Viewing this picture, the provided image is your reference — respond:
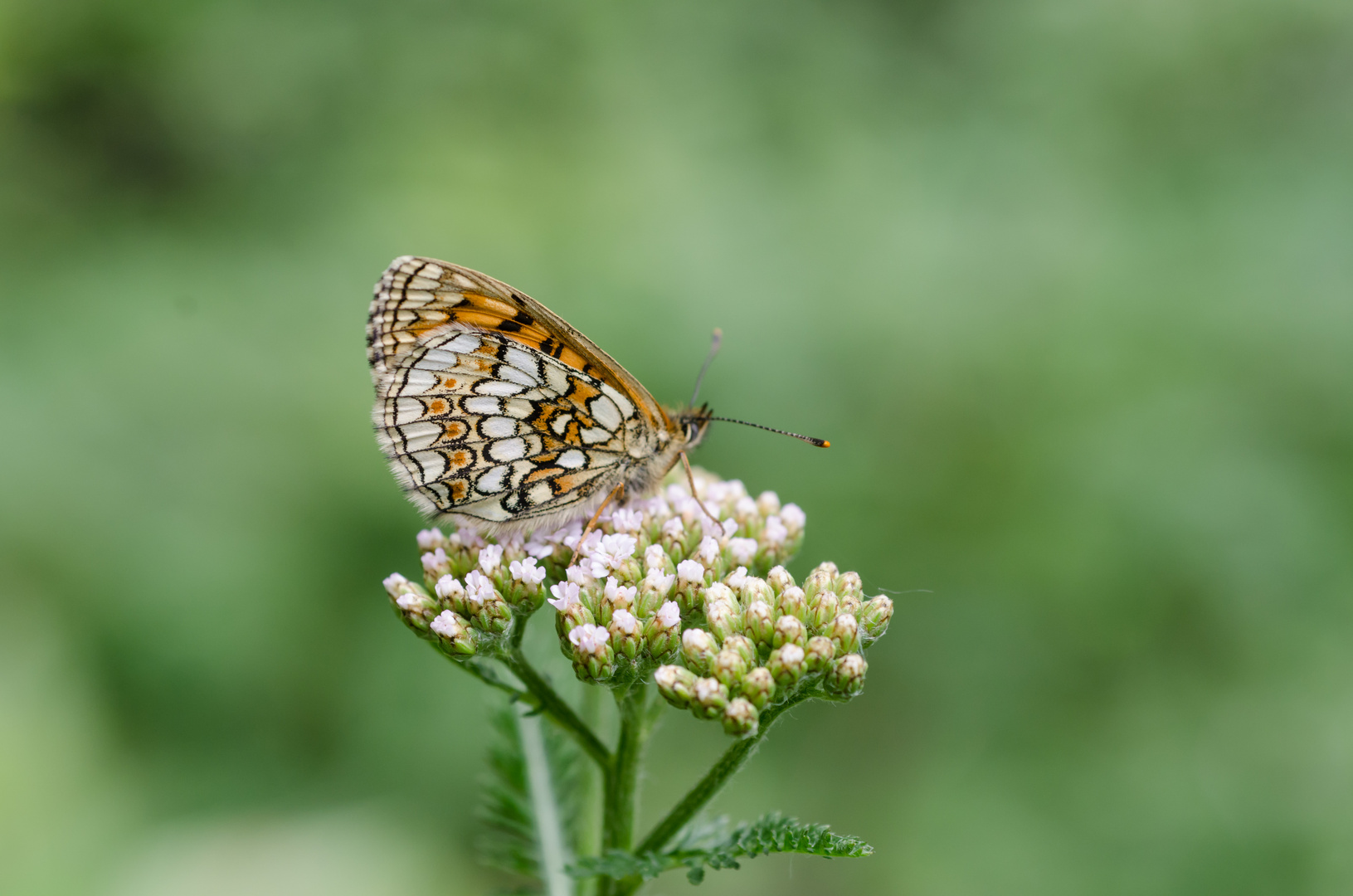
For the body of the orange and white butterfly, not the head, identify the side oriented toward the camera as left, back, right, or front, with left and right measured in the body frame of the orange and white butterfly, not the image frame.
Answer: right
